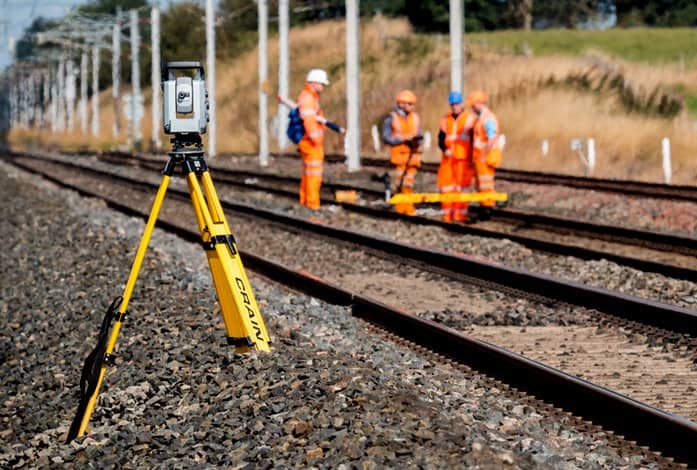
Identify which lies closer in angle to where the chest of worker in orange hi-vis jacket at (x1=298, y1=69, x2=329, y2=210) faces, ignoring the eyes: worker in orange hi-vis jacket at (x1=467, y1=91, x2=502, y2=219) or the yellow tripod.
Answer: the worker in orange hi-vis jacket

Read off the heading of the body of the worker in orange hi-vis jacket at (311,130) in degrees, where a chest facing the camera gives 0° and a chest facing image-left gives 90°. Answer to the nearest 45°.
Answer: approximately 270°

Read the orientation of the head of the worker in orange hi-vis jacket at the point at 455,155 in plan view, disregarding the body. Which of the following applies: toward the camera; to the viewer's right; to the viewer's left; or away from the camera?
toward the camera

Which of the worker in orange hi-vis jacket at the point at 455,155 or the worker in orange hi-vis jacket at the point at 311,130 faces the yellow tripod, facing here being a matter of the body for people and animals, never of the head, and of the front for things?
the worker in orange hi-vis jacket at the point at 455,155

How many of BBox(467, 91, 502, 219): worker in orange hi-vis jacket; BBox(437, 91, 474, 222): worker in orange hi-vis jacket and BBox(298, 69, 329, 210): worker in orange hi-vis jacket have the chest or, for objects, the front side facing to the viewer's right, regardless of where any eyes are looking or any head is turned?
1

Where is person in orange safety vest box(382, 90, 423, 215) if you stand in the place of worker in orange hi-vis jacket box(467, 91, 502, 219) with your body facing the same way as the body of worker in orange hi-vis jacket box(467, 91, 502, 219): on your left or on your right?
on your right

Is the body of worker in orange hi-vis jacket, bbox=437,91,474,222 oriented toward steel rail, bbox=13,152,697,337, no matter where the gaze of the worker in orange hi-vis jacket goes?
yes

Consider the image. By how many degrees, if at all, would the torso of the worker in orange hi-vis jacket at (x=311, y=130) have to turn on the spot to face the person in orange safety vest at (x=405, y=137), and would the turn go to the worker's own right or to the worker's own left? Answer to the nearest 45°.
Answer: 0° — they already face them

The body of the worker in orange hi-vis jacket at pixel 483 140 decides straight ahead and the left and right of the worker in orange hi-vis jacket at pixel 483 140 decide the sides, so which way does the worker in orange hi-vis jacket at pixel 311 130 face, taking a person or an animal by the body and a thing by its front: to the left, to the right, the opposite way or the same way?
the opposite way

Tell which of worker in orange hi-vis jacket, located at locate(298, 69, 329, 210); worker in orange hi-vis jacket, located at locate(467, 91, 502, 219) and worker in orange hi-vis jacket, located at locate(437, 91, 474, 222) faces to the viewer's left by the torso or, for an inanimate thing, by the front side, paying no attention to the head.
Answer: worker in orange hi-vis jacket, located at locate(467, 91, 502, 219)

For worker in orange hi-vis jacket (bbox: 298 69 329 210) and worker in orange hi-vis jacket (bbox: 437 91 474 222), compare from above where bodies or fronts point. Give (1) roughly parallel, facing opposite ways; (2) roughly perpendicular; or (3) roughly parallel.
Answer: roughly perpendicular

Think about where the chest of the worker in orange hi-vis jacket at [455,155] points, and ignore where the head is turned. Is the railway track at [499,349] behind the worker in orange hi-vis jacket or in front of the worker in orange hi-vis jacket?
in front

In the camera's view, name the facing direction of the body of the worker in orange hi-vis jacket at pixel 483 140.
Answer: to the viewer's left

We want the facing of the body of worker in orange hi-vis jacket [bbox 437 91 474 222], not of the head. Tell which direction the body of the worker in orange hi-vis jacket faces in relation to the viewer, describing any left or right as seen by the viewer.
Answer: facing the viewer

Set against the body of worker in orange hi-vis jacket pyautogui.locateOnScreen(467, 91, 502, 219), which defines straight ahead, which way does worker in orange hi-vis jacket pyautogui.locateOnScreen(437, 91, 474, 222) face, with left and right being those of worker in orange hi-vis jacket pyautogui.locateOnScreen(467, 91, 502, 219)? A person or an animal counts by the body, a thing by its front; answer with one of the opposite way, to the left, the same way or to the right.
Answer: to the left
